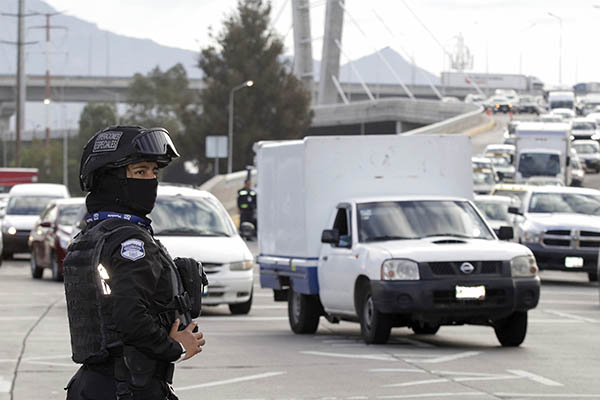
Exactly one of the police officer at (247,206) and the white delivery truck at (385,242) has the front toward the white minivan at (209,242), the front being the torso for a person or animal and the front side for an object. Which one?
the police officer

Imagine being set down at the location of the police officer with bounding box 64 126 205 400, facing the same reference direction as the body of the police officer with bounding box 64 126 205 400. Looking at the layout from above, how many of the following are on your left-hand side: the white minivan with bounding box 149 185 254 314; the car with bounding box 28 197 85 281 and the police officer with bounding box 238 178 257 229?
3

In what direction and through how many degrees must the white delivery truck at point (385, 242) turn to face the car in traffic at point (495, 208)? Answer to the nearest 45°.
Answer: approximately 135° to its left

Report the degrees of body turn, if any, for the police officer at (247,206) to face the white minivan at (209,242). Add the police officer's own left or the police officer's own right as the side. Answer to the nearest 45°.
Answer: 0° — they already face it

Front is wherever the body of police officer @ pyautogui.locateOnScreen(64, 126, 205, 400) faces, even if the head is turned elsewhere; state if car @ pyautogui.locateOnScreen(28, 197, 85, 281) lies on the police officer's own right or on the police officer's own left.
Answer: on the police officer's own left

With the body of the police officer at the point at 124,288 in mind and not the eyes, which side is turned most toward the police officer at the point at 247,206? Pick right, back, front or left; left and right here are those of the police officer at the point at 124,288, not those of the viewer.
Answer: left

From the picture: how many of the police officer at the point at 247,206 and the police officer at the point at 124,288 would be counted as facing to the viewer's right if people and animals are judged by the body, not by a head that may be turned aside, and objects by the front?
1

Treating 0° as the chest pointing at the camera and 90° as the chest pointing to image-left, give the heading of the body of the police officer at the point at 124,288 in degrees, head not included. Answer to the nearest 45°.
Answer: approximately 270°

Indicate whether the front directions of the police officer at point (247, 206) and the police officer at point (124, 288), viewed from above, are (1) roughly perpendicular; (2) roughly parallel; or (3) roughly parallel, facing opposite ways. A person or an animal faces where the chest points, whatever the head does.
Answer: roughly perpendicular
